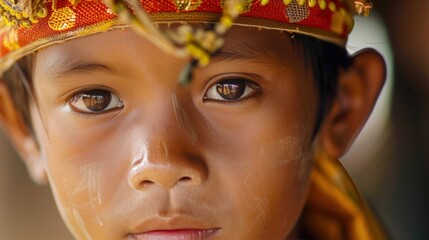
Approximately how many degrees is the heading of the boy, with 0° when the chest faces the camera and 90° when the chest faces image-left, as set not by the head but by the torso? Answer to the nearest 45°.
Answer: approximately 0°
